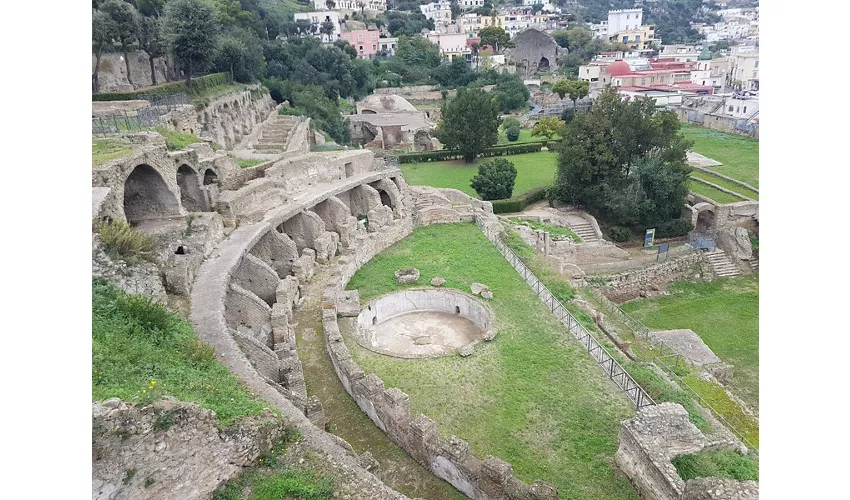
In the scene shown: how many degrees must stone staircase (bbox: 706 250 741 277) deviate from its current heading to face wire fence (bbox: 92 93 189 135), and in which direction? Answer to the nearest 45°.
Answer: approximately 90° to its right

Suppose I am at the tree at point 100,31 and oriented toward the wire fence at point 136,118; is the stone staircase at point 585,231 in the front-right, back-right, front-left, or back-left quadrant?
front-left

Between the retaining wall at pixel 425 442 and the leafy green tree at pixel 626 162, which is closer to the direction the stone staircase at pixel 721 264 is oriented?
the retaining wall
